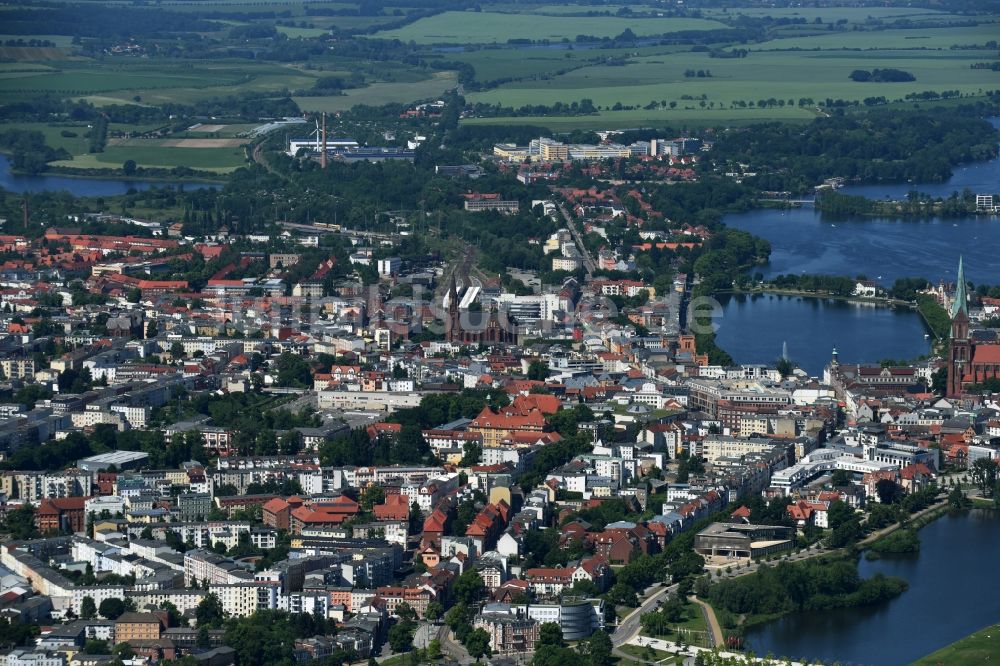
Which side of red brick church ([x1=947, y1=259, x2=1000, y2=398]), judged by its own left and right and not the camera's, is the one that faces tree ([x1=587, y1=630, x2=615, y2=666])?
left

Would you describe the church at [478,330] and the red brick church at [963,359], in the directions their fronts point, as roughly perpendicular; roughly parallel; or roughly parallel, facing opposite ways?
roughly parallel

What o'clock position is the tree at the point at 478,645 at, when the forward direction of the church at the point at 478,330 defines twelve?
The tree is roughly at 9 o'clock from the church.

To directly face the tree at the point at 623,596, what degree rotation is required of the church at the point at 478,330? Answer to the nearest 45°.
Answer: approximately 90° to its left

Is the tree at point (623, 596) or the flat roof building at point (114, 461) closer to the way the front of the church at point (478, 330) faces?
the flat roof building

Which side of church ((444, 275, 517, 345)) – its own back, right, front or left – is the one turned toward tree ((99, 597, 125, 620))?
left

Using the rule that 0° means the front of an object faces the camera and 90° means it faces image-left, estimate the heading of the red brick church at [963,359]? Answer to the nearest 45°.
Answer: approximately 90°

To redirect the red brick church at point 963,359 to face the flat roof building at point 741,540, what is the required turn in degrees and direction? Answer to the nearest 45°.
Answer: approximately 90° to its left

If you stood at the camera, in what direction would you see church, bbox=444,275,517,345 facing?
facing to the left of the viewer

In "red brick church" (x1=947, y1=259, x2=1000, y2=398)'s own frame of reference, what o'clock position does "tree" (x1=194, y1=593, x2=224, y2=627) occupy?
The tree is roughly at 10 o'clock from the red brick church.

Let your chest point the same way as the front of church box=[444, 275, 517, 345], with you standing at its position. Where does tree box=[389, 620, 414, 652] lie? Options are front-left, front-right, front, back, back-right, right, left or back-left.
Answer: left

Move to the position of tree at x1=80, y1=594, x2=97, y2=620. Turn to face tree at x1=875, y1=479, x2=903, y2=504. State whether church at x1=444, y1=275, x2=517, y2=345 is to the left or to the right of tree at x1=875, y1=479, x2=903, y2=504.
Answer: left
